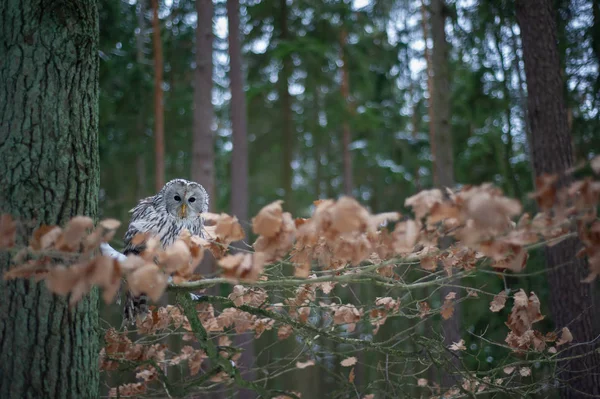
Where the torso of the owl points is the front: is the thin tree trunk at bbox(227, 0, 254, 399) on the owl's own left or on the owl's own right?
on the owl's own left

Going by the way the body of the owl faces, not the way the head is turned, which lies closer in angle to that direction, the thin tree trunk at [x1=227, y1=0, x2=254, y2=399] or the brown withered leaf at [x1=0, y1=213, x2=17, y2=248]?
the brown withered leaf

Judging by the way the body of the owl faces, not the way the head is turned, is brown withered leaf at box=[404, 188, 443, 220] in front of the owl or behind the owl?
in front

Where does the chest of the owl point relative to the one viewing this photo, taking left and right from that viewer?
facing the viewer and to the right of the viewer

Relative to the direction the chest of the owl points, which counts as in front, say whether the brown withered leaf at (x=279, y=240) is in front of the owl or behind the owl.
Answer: in front

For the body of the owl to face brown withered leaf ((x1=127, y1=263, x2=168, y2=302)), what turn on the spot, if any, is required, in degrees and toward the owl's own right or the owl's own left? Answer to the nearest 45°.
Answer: approximately 45° to the owl's own right

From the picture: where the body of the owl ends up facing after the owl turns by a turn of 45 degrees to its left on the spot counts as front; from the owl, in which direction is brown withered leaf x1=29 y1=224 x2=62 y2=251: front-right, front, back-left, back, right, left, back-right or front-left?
right

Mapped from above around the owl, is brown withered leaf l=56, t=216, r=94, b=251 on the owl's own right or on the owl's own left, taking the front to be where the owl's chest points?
on the owl's own right

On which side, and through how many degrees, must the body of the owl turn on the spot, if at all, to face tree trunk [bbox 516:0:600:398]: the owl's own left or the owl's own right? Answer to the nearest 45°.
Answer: approximately 45° to the owl's own left

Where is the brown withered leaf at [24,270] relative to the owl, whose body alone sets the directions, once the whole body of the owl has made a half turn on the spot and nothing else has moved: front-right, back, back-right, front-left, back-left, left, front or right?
back-left

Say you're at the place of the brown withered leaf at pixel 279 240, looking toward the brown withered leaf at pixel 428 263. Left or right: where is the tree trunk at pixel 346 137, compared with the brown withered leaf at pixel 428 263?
left

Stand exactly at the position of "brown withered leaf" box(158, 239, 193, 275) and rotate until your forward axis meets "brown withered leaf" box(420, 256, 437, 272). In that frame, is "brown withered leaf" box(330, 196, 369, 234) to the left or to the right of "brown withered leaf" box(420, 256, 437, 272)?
right
